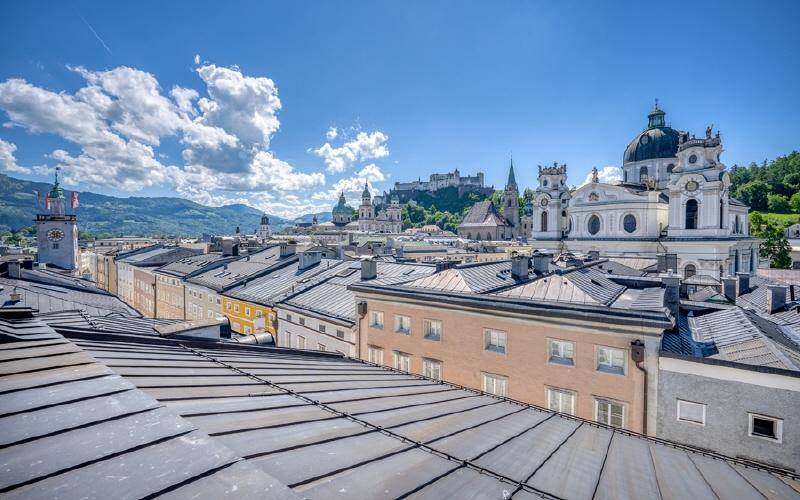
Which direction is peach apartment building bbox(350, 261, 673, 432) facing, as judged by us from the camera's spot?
facing the viewer and to the left of the viewer
